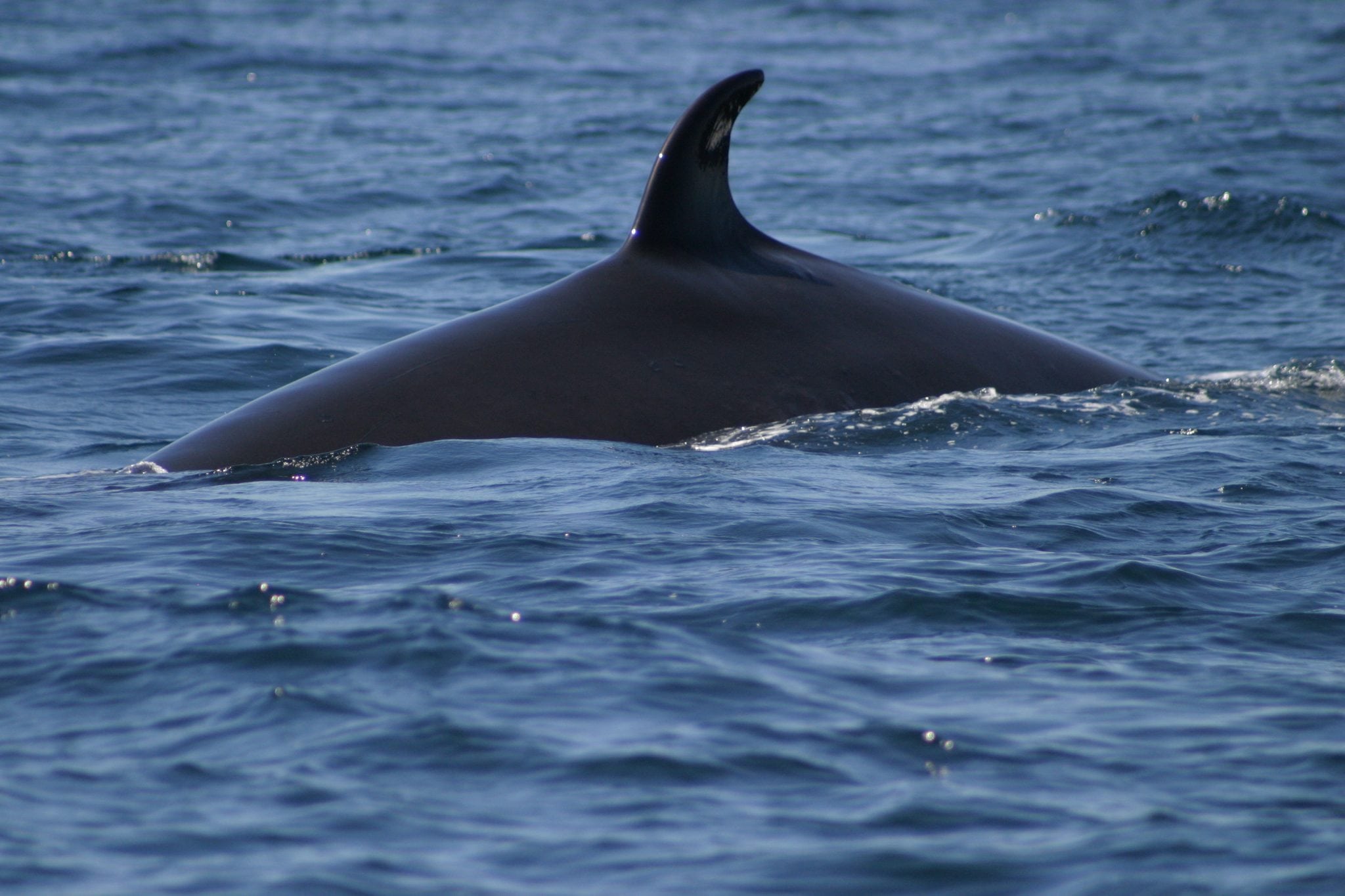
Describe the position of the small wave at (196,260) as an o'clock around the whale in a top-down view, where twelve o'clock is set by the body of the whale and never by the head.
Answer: The small wave is roughly at 2 o'clock from the whale.

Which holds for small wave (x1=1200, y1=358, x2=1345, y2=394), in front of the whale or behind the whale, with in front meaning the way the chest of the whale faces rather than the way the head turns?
behind

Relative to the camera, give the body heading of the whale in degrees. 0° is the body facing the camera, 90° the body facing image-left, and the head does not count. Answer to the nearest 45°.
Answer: approximately 90°

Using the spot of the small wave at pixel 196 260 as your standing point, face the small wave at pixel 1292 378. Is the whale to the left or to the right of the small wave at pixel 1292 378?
right

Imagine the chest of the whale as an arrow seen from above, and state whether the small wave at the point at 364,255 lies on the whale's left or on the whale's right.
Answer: on the whale's right

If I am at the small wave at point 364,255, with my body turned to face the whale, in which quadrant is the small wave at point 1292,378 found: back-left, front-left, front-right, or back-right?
front-left
